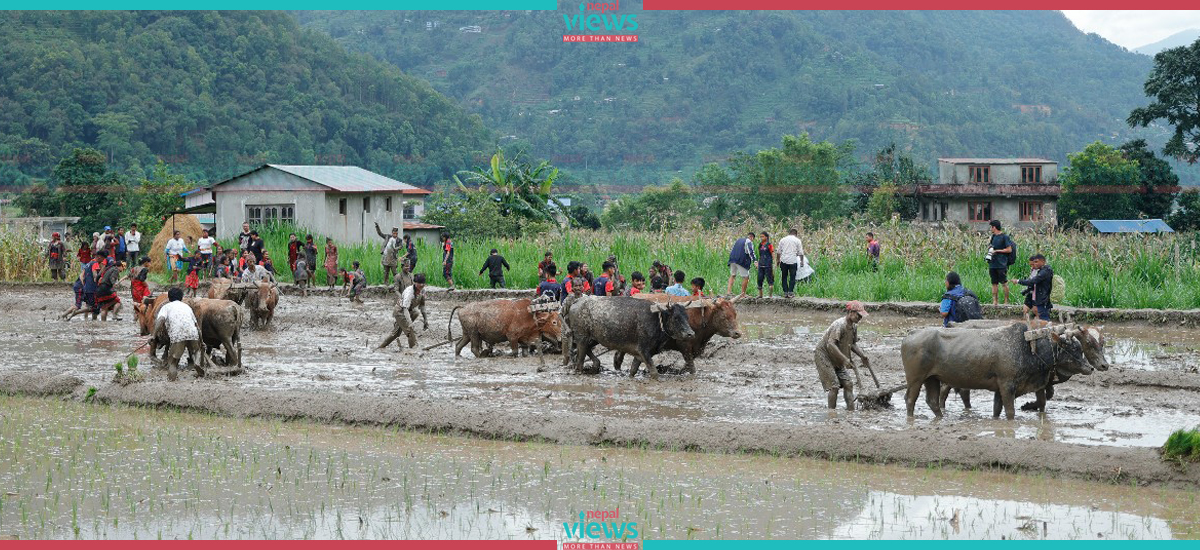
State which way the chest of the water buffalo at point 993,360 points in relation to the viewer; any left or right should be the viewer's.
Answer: facing to the right of the viewer

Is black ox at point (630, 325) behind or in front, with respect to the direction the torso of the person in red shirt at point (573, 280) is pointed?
in front

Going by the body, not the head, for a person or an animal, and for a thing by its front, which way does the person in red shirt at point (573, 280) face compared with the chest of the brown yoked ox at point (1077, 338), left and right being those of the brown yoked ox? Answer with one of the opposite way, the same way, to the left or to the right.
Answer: to the right

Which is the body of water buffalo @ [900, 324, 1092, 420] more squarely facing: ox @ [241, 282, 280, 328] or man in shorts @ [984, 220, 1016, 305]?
the man in shorts

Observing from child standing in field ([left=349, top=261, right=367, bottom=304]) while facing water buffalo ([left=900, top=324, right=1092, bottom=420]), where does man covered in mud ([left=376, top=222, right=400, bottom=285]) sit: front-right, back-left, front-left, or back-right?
back-left

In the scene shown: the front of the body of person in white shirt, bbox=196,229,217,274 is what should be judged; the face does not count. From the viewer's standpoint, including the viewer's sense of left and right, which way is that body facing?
facing the viewer

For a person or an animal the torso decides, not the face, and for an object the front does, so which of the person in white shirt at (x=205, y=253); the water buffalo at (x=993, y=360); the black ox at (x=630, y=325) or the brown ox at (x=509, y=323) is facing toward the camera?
the person in white shirt

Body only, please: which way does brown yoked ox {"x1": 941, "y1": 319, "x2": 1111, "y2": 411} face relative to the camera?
to the viewer's right

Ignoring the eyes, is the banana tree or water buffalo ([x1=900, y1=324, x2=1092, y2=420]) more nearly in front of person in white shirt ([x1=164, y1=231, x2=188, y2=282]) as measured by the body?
the water buffalo

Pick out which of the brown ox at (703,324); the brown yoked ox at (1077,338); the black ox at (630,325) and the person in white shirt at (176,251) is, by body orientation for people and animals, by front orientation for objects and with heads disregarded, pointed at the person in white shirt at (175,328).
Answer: the person in white shirt at (176,251)

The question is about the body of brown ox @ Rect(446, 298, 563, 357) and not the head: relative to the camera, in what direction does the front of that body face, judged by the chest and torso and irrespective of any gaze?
to the viewer's right

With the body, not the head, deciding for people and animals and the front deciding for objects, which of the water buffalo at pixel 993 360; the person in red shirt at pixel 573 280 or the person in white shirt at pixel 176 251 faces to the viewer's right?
the water buffalo

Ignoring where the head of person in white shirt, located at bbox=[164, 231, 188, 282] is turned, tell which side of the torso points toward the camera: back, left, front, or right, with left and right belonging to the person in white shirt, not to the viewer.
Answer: front
